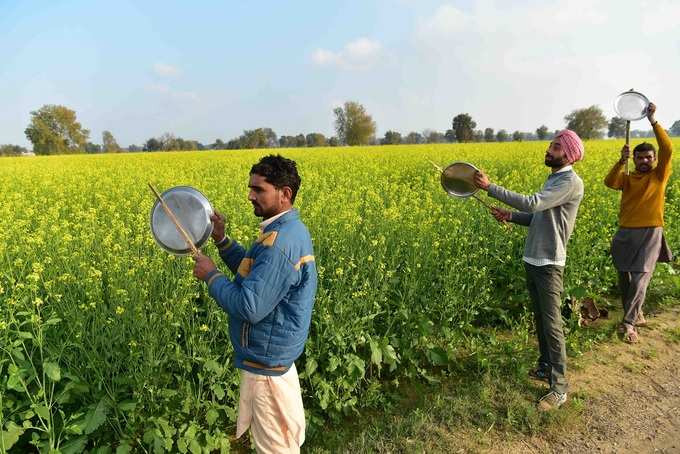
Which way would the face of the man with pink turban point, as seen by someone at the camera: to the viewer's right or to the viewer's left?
to the viewer's left

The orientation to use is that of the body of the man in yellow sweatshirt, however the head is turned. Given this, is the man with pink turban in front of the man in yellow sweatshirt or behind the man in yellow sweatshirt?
in front

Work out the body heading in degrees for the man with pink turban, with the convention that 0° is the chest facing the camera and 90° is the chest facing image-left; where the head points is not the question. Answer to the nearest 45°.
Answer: approximately 90°

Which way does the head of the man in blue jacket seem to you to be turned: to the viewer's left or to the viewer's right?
to the viewer's left

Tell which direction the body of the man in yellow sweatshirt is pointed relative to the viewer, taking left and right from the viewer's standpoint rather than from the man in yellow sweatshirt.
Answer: facing the viewer

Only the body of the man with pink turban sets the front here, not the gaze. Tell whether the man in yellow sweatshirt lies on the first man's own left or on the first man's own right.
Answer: on the first man's own right

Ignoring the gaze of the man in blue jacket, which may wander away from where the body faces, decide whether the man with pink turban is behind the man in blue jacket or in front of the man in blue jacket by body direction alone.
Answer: behind

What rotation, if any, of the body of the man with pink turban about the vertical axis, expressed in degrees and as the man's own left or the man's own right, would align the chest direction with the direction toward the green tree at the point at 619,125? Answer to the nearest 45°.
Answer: approximately 90° to the man's own right

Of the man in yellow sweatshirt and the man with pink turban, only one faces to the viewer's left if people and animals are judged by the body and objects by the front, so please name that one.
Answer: the man with pink turban

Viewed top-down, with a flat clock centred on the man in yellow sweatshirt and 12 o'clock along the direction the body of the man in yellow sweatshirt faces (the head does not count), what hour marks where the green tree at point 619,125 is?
The green tree is roughly at 6 o'clock from the man in yellow sweatshirt.

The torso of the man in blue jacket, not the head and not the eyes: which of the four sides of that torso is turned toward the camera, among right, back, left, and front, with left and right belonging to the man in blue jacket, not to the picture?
left

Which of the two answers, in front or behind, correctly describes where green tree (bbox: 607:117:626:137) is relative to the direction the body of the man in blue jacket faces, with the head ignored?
behind
